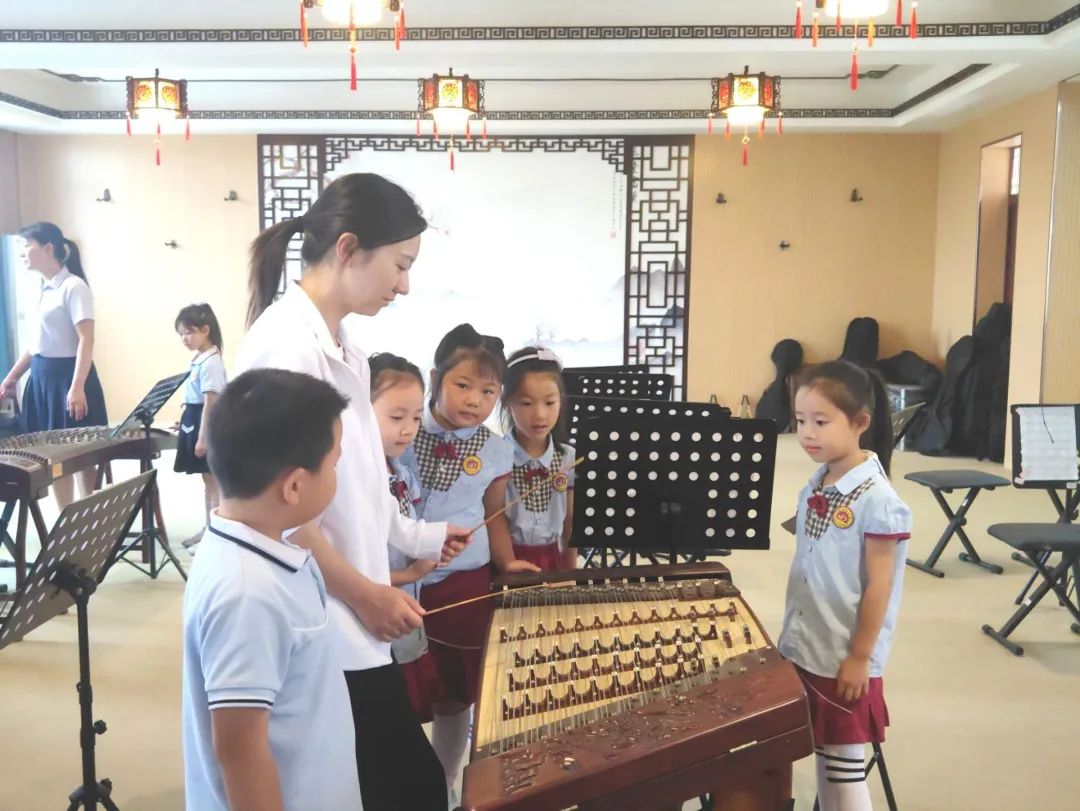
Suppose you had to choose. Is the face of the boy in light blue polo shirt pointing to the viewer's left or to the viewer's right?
to the viewer's right

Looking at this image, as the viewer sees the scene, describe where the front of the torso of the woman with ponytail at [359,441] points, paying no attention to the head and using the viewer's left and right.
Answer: facing to the right of the viewer

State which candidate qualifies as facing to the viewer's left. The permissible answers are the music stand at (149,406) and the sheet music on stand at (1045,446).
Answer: the music stand at (149,406)

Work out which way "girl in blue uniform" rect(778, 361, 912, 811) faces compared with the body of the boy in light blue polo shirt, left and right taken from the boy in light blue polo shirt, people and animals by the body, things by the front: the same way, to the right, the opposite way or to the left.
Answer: the opposite way

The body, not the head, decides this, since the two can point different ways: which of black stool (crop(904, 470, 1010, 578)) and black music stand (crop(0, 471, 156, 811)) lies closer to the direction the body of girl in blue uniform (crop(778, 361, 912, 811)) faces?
the black music stand

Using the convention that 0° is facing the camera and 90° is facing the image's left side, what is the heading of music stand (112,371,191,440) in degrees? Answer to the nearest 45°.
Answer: approximately 90°

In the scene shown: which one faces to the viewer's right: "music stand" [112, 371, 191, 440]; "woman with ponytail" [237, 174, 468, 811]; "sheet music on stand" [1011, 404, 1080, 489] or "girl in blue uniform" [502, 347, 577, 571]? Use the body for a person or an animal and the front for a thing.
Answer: the woman with ponytail
